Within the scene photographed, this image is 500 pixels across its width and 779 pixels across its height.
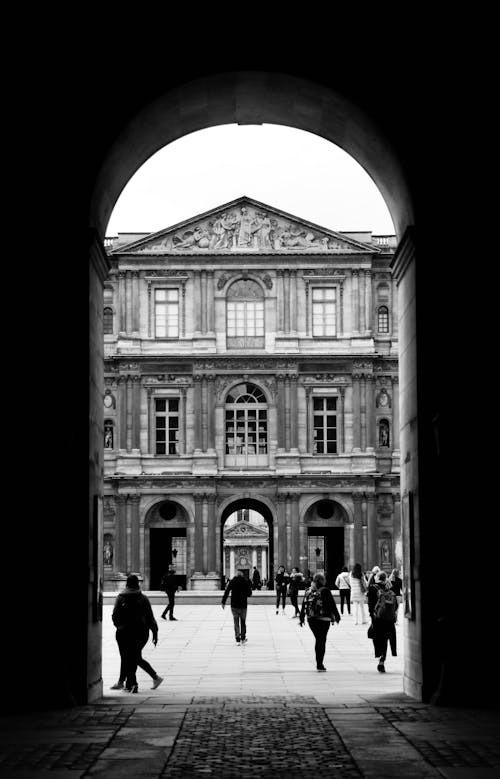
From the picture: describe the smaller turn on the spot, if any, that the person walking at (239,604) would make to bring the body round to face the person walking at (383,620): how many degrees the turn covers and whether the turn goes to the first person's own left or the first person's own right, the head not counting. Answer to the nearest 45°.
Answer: approximately 180°

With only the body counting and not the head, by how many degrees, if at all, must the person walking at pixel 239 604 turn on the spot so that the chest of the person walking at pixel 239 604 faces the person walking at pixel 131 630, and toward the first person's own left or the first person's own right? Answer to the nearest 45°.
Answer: approximately 180°

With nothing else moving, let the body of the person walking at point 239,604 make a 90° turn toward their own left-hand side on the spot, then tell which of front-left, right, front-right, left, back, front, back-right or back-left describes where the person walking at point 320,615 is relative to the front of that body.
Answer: left

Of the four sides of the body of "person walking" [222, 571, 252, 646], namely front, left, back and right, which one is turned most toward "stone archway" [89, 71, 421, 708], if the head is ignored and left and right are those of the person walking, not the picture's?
back

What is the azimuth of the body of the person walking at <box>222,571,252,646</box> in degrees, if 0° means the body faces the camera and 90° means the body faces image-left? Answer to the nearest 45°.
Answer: approximately 180°
